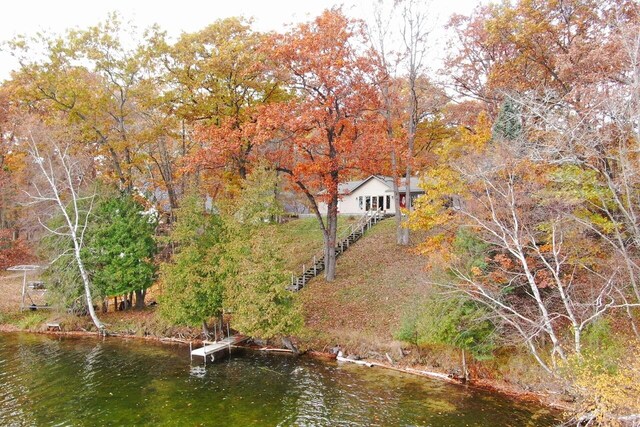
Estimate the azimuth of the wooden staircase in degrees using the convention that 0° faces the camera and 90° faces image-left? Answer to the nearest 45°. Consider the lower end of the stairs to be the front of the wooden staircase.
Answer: approximately 45°

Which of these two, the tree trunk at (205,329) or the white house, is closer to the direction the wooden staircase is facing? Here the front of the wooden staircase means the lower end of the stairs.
the tree trunk

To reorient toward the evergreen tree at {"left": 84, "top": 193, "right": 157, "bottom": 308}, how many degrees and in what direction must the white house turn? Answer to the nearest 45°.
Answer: approximately 45° to its right

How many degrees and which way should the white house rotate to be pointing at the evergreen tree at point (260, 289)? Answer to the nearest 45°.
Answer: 0° — it already faces it

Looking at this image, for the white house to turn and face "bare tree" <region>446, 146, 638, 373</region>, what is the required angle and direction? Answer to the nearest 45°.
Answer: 0° — it already faces it

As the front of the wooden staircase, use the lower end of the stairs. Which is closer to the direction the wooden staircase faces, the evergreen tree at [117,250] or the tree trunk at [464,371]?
the evergreen tree
